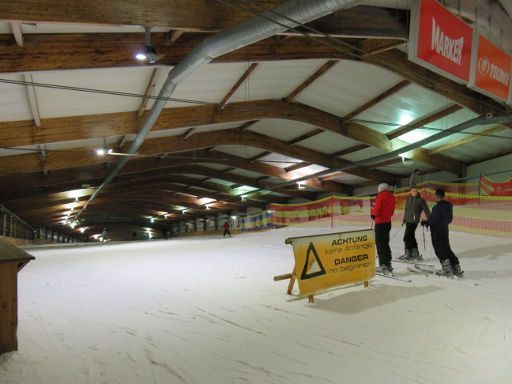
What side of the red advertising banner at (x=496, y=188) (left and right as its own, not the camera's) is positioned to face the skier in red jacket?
front

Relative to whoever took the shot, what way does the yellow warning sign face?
facing the viewer and to the right of the viewer

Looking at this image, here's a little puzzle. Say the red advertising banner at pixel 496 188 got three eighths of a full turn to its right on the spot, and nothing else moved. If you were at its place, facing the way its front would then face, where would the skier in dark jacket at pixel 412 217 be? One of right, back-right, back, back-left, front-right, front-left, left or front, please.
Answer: back-left

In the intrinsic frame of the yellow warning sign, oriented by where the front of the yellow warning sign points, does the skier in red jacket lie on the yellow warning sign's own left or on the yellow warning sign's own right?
on the yellow warning sign's own left

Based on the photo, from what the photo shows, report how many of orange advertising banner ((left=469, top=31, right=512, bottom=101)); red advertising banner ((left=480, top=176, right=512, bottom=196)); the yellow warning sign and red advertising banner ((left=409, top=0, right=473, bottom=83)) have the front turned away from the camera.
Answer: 0

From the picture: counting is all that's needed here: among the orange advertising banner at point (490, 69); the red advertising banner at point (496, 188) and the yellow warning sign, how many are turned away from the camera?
0

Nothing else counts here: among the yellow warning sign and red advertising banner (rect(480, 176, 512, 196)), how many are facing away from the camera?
0

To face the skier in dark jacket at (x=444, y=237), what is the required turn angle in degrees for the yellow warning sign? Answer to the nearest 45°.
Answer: approximately 90° to its left
